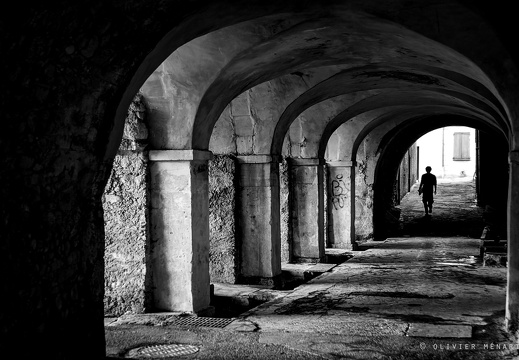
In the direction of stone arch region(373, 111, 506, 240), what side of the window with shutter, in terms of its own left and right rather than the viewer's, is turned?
front

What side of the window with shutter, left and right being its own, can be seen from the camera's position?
front

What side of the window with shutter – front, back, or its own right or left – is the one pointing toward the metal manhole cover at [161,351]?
front

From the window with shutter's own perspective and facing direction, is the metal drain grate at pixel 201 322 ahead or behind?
ahead

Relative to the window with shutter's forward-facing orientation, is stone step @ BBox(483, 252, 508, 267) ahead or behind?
ahead

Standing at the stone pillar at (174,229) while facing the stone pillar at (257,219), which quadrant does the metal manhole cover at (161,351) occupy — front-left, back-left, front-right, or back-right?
back-right

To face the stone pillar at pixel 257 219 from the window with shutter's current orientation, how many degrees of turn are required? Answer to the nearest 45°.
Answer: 0° — it already faces it

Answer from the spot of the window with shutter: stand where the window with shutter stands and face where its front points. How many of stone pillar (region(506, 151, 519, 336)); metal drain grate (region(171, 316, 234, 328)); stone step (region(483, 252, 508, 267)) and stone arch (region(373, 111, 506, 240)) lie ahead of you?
4

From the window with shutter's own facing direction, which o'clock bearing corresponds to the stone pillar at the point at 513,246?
The stone pillar is roughly at 12 o'clock from the window with shutter.

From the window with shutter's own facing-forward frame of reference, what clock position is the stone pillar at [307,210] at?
The stone pillar is roughly at 12 o'clock from the window with shutter.

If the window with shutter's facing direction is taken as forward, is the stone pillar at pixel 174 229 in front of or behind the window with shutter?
in front

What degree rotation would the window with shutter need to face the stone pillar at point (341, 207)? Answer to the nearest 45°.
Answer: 0° — it already faces it
